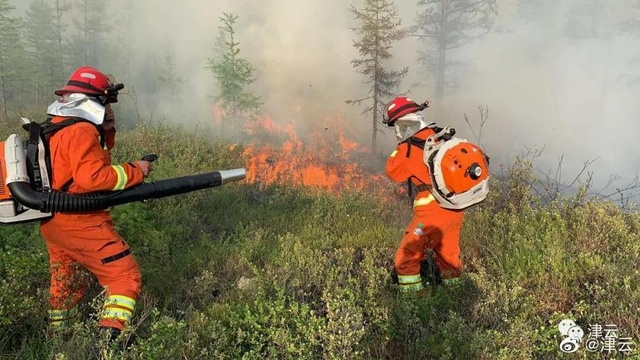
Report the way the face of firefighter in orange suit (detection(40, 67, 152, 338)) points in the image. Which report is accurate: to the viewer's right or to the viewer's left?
to the viewer's right

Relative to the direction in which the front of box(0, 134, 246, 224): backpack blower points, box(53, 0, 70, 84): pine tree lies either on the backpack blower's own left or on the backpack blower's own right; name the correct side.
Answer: on the backpack blower's own left

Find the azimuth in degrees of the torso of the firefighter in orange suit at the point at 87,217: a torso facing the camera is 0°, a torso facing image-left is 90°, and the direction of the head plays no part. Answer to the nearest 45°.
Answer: approximately 270°

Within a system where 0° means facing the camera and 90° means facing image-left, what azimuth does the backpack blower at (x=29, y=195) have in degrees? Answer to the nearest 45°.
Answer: approximately 270°

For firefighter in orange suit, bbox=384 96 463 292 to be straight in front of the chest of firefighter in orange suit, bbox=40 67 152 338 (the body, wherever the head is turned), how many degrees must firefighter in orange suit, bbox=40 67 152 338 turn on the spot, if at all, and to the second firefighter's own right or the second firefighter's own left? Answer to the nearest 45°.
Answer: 0° — they already face them

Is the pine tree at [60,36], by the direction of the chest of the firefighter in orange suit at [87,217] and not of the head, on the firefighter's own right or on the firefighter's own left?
on the firefighter's own left

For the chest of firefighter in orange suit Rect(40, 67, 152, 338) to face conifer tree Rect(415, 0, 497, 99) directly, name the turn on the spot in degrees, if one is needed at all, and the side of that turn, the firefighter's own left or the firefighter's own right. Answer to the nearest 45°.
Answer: approximately 45° to the firefighter's own left

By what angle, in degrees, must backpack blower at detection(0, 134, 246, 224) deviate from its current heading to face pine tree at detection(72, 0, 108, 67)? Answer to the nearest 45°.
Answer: approximately 90° to its left

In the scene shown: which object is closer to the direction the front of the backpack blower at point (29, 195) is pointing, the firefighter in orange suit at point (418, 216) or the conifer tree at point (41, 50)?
the firefighter in orange suit

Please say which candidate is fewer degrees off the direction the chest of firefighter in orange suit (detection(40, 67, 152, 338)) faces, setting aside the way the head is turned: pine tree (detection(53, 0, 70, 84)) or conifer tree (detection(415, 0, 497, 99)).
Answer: the conifer tree
